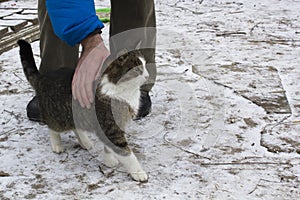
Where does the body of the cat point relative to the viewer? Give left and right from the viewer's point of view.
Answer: facing the viewer and to the right of the viewer

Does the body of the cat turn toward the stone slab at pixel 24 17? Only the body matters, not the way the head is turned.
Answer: no

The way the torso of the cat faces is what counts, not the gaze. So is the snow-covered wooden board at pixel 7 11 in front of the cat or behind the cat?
behind
